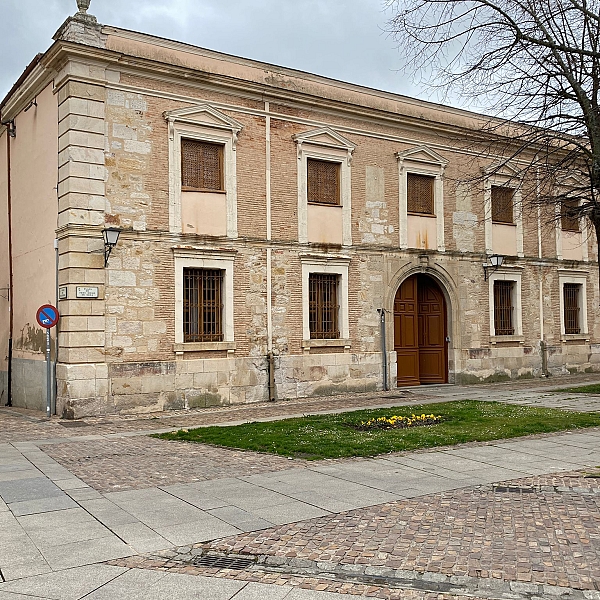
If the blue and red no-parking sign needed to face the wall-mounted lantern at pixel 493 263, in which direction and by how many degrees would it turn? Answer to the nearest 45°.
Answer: approximately 90° to its left

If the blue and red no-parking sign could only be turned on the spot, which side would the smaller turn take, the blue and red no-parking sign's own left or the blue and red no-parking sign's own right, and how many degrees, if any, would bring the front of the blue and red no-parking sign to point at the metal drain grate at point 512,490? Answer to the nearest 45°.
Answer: approximately 45° to the blue and red no-parking sign's own left

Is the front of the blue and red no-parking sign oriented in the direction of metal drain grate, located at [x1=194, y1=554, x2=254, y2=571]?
yes

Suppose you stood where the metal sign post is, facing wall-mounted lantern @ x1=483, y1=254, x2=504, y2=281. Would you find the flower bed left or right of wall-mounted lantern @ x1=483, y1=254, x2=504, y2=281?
right

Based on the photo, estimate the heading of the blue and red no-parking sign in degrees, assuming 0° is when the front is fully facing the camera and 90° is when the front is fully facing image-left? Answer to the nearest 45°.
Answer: approximately 0°

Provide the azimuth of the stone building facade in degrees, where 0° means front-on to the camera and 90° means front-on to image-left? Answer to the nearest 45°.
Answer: approximately 315°

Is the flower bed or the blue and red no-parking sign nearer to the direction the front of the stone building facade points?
the flower bed

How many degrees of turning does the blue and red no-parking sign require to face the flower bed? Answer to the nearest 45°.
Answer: approximately 45° to its left
